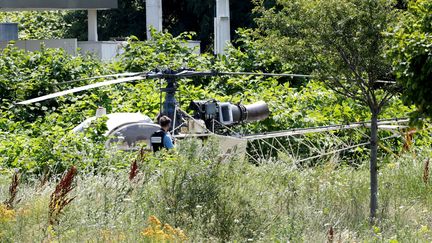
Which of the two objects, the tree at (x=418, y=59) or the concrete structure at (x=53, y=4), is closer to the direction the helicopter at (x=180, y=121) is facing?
the concrete structure

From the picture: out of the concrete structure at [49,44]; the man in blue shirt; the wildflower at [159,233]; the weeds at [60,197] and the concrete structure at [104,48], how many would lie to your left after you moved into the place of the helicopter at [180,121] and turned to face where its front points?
3

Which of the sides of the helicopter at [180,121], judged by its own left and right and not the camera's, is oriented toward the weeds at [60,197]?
left

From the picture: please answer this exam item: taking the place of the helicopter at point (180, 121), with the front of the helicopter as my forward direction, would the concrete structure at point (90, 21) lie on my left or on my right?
on my right

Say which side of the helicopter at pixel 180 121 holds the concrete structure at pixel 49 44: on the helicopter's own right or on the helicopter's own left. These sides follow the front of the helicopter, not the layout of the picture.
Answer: on the helicopter's own right

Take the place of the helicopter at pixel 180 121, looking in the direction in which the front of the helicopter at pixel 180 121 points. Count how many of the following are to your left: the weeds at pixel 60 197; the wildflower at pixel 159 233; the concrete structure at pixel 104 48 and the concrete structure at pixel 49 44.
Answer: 2

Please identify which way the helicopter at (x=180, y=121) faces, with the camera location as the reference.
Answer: facing to the left of the viewer

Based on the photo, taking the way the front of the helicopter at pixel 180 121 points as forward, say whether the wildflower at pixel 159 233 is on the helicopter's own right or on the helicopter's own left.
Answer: on the helicopter's own left

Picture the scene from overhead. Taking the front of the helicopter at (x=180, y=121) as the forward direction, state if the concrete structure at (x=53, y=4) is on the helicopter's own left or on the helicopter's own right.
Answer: on the helicopter's own right

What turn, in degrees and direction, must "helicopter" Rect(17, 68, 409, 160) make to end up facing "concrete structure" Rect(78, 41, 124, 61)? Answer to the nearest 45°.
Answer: approximately 90° to its right

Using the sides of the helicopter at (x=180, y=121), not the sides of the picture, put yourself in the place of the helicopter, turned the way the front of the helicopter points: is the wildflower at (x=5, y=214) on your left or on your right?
on your left
